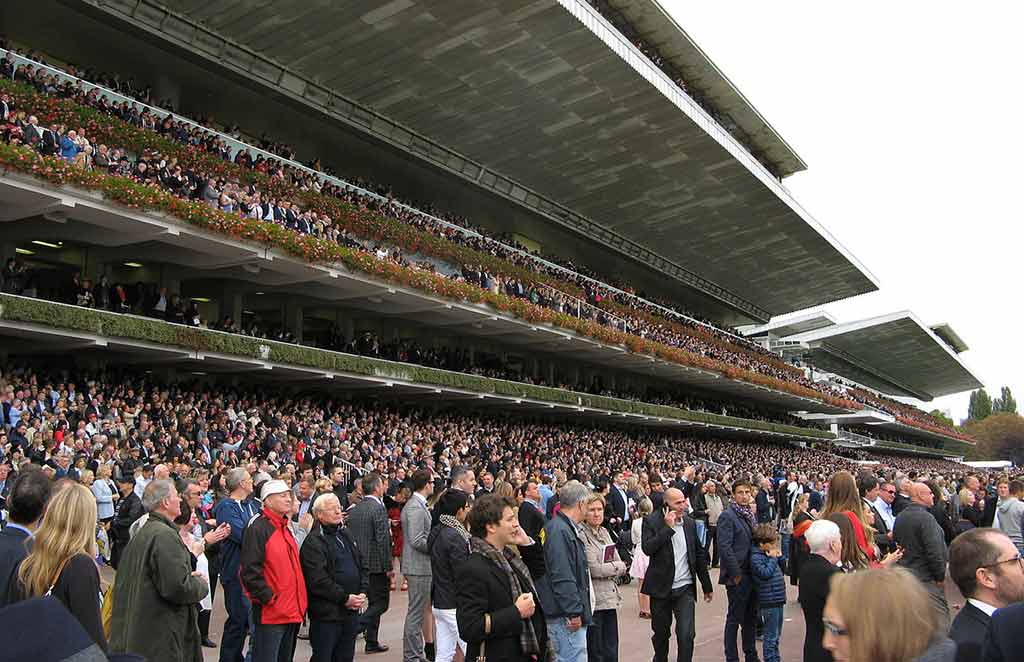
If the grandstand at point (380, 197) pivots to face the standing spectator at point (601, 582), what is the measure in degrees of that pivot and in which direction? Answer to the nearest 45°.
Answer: approximately 45° to its right

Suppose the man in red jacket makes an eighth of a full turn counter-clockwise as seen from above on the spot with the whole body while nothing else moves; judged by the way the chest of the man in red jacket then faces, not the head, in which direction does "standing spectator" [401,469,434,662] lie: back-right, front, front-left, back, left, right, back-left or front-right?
front-left

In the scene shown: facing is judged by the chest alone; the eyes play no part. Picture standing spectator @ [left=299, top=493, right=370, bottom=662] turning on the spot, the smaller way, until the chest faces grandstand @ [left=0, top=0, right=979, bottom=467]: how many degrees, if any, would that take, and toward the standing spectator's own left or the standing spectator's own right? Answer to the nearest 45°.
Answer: approximately 135° to the standing spectator's own left

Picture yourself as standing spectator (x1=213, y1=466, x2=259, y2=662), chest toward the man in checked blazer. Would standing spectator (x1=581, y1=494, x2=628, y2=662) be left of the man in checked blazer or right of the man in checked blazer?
right

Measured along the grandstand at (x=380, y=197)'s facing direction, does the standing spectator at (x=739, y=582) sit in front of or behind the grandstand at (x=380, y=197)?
in front

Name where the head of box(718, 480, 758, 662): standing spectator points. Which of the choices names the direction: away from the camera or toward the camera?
toward the camera

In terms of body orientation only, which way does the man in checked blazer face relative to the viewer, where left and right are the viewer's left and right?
facing away from the viewer and to the right of the viewer

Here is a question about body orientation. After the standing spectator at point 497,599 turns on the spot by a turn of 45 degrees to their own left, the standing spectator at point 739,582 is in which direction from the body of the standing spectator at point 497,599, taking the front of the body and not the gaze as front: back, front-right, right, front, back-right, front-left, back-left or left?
front-left

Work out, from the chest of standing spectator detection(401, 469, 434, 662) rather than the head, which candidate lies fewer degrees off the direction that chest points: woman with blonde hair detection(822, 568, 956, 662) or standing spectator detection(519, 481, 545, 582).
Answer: the standing spectator

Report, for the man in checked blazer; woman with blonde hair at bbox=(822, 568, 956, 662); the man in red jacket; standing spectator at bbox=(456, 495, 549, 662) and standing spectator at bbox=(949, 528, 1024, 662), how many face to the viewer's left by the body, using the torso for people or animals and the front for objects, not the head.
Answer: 1
